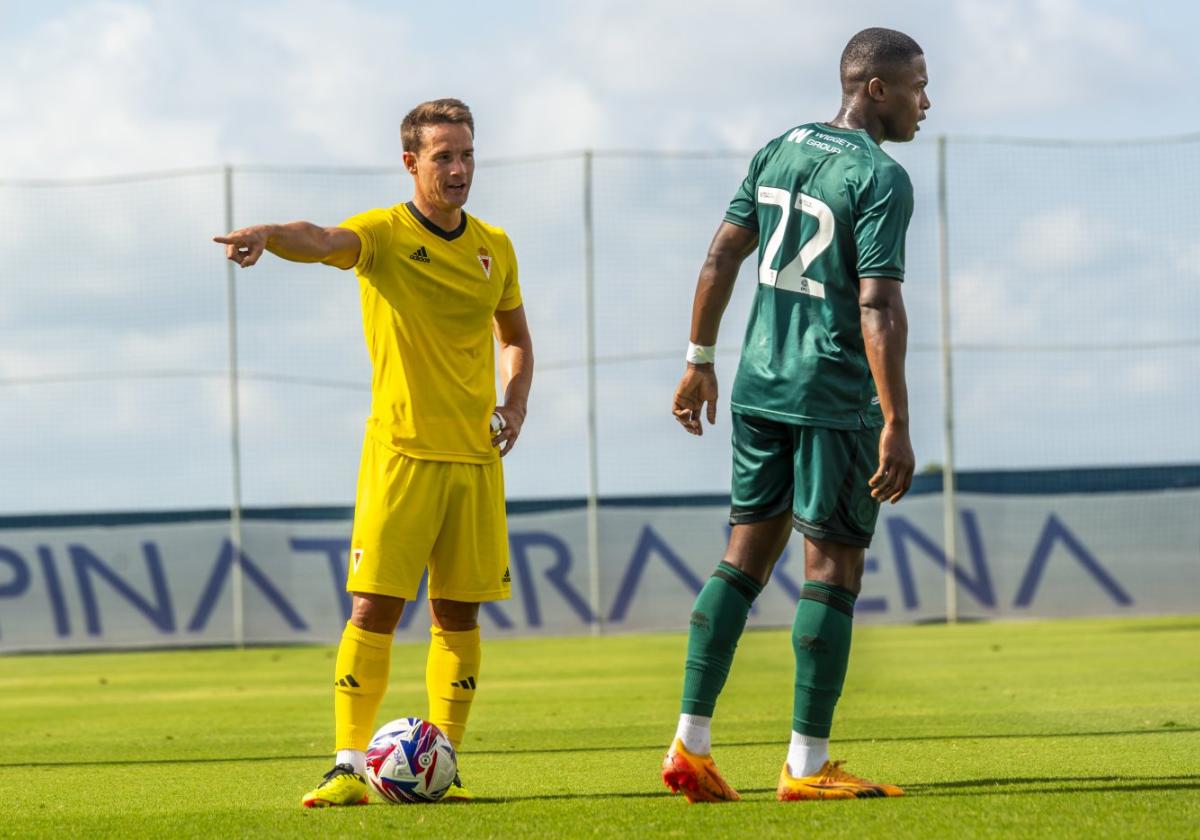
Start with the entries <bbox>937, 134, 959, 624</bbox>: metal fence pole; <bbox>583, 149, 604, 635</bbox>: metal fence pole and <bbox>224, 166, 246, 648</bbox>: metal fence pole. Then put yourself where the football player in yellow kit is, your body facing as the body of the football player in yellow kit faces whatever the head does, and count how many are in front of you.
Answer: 0

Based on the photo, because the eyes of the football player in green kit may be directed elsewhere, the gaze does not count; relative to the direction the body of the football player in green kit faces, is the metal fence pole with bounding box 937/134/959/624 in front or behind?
in front

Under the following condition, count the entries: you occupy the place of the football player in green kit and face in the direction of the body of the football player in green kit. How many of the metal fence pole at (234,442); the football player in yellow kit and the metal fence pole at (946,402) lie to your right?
0

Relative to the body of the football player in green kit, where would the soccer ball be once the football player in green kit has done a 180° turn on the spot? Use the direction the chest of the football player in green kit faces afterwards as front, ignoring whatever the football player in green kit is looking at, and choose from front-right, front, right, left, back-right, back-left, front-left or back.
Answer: front-right

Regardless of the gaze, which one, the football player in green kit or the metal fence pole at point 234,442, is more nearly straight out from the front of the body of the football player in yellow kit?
the football player in green kit

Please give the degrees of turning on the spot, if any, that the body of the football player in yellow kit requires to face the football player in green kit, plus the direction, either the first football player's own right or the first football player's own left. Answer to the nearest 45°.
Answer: approximately 45° to the first football player's own left

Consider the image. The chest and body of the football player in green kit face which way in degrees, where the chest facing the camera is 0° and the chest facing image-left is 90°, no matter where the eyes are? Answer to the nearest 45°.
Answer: approximately 225°

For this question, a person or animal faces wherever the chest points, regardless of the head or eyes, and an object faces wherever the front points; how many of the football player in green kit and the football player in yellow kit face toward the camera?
1

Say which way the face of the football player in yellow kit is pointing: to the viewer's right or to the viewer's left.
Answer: to the viewer's right

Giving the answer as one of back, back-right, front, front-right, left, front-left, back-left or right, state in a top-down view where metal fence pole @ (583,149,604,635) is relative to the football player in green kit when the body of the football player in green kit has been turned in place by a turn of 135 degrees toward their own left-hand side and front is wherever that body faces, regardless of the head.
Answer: right

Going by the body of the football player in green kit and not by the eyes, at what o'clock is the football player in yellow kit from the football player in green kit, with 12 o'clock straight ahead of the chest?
The football player in yellow kit is roughly at 8 o'clock from the football player in green kit.

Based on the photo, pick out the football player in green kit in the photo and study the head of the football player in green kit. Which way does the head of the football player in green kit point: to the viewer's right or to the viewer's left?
to the viewer's right

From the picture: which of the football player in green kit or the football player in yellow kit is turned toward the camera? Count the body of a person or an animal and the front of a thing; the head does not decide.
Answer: the football player in yellow kit

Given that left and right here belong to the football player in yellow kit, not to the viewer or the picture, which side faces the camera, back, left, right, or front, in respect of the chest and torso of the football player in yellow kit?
front

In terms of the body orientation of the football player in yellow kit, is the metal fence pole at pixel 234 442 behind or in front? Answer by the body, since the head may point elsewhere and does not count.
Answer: behind
